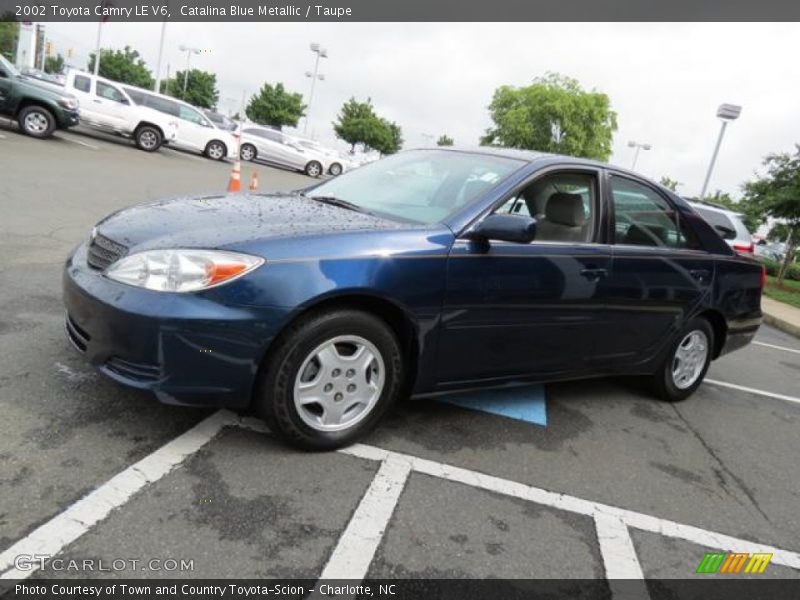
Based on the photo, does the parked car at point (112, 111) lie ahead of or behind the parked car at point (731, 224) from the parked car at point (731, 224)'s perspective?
ahead

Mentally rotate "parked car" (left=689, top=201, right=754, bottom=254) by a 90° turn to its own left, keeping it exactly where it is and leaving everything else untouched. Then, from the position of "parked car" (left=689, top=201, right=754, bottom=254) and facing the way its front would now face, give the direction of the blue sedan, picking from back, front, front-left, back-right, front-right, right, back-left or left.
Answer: front-left

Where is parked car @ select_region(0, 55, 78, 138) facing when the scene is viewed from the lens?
facing the viewer and to the right of the viewer

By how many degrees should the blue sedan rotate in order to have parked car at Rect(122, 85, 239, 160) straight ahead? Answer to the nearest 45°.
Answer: approximately 90° to its right

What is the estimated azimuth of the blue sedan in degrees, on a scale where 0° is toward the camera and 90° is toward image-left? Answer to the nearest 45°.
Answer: approximately 45°

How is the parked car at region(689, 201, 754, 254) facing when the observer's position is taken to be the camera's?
facing away from the viewer and to the left of the viewer

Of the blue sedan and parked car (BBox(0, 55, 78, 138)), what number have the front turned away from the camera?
0

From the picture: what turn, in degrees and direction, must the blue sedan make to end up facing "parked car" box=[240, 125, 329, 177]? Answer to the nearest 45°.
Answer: approximately 135° to its right

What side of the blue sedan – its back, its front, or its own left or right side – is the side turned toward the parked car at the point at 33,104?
right
